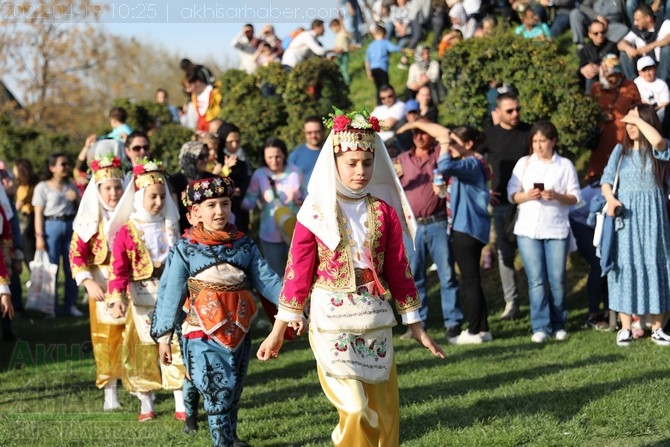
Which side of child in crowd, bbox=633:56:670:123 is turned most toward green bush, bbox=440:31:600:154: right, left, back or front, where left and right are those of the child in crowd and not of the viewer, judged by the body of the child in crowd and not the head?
right

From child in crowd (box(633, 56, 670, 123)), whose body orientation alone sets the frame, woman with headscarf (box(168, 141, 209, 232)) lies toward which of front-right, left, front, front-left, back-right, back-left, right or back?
front-right

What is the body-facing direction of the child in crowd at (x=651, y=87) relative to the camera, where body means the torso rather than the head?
toward the camera

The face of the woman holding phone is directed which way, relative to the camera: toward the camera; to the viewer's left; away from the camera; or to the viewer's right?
toward the camera

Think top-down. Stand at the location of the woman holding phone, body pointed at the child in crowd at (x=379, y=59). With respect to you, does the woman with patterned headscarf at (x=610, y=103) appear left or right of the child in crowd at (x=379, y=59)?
right

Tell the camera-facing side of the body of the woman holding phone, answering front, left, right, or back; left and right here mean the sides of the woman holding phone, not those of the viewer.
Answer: front

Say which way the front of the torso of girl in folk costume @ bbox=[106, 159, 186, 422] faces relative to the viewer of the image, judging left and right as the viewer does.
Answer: facing the viewer and to the right of the viewer

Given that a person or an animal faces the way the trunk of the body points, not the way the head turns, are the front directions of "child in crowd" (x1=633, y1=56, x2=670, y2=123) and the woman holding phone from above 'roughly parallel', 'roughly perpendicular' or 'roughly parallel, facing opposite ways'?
roughly parallel

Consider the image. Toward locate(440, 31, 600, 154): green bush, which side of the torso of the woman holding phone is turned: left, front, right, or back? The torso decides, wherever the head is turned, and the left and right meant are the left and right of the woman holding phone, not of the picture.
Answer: back

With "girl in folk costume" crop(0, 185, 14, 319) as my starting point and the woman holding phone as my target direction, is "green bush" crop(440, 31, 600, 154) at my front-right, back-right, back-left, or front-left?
front-left

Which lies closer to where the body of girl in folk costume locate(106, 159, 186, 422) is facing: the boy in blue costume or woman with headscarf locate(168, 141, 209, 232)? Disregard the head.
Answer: the boy in blue costume

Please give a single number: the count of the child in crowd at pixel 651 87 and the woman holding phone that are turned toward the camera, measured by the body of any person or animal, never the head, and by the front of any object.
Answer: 2

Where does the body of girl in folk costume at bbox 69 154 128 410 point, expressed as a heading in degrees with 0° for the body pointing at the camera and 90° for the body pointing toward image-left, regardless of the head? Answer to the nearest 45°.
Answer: approximately 315°

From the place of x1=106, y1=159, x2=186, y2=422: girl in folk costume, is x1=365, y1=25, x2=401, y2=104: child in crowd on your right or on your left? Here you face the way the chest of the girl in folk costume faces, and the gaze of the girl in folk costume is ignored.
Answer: on your left
